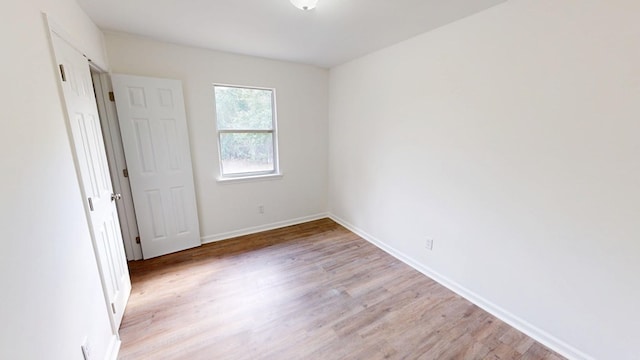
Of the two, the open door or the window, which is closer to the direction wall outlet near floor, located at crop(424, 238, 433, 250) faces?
the open door

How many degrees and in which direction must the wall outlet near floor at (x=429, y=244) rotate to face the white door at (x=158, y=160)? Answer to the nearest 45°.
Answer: approximately 45° to its right

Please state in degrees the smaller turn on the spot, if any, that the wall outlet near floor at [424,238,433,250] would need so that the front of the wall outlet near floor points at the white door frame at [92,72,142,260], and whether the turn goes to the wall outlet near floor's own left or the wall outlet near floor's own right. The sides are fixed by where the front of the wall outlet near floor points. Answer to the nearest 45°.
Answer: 0° — it already faces it

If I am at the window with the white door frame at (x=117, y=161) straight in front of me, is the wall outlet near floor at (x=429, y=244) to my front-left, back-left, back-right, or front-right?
back-left
